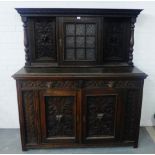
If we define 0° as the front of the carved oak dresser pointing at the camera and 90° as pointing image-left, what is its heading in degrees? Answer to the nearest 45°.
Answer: approximately 0°
